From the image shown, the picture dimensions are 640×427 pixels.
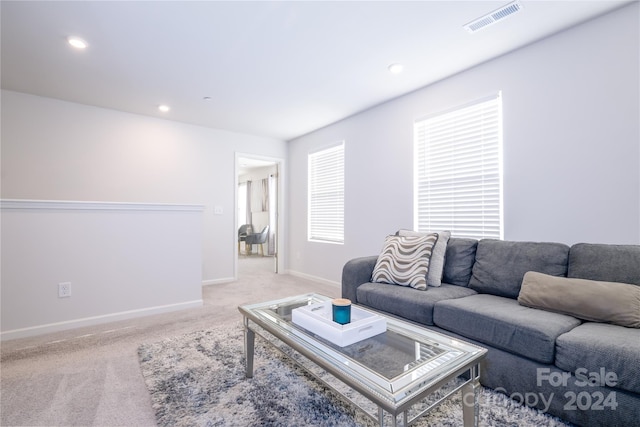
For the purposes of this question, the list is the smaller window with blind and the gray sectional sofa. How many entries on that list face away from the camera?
0

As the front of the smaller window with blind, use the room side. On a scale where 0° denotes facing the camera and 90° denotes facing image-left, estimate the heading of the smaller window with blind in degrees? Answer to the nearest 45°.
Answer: approximately 45°

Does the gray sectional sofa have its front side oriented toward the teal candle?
yes

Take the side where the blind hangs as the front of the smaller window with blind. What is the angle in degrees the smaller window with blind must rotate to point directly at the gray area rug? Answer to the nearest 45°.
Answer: approximately 45° to its left

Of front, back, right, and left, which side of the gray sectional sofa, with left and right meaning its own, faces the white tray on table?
front

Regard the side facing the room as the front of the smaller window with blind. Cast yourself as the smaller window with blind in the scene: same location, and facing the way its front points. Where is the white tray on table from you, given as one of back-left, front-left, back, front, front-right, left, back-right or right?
front-left

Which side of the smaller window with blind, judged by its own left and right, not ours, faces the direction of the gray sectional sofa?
left

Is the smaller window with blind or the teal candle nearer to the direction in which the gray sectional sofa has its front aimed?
the teal candle

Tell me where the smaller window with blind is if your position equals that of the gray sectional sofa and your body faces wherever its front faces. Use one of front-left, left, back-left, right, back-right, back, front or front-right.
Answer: right

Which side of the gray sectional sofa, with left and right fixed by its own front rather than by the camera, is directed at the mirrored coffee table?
front

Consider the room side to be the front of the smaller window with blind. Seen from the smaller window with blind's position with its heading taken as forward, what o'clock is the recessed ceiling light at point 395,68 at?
The recessed ceiling light is roughly at 10 o'clock from the smaller window with blind.
